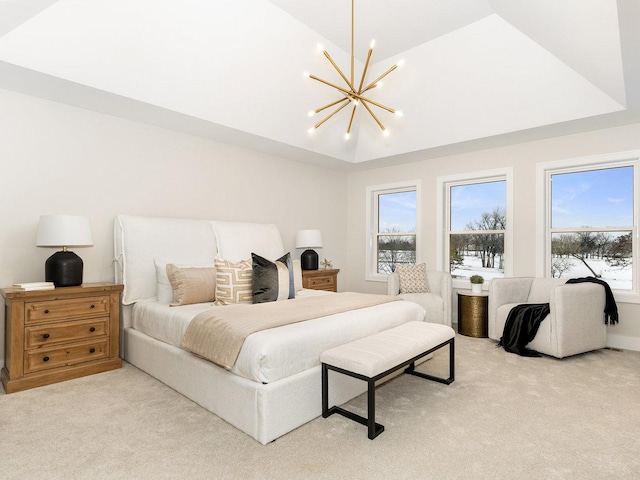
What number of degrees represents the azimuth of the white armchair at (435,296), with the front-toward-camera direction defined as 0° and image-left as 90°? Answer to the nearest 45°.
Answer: approximately 45°

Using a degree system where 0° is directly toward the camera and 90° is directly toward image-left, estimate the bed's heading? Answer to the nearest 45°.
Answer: approximately 315°

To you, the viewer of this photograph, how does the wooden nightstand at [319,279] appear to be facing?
facing the viewer and to the right of the viewer

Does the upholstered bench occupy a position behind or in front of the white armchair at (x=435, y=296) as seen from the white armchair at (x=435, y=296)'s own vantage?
in front

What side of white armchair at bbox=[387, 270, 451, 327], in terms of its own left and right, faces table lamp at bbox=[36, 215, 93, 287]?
front

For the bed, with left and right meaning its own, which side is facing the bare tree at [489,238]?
left

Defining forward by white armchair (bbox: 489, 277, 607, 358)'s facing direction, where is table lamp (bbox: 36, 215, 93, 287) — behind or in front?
in front

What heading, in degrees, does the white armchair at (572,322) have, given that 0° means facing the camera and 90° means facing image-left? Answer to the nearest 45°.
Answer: approximately 45°

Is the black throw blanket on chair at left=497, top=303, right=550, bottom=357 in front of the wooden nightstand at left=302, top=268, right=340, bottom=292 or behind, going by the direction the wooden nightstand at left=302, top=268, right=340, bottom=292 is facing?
in front

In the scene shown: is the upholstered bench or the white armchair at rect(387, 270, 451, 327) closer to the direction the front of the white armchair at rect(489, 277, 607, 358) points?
the upholstered bench

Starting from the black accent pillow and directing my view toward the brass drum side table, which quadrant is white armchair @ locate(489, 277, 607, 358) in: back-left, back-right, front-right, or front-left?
front-right

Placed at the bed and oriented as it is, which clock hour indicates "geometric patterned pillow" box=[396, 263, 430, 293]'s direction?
The geometric patterned pillow is roughly at 9 o'clock from the bed.

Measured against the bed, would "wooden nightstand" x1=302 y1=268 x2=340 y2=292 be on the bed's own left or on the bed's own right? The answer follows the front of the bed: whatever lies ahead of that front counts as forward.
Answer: on the bed's own left

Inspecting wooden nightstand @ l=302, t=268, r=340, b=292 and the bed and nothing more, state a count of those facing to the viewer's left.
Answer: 0
